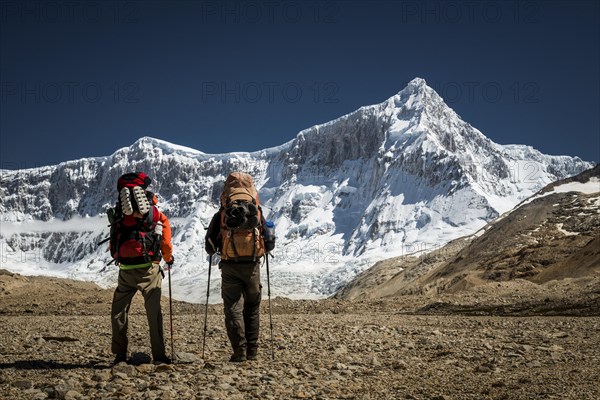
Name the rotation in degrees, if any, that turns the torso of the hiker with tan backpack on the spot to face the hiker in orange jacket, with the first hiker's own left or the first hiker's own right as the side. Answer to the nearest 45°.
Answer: approximately 90° to the first hiker's own left

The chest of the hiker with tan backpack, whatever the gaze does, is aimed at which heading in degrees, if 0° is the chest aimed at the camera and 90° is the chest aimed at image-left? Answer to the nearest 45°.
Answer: approximately 180°
